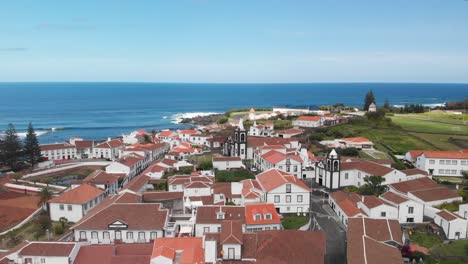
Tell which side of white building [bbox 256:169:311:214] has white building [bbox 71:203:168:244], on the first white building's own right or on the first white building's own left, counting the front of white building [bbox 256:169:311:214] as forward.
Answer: on the first white building's own right

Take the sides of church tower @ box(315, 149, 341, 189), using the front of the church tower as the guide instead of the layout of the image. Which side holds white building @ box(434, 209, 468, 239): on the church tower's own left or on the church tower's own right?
on the church tower's own left

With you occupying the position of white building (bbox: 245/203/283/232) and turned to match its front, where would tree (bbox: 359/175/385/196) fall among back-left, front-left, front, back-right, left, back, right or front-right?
back-left

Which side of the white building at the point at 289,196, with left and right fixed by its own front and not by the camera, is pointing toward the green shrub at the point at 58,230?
right

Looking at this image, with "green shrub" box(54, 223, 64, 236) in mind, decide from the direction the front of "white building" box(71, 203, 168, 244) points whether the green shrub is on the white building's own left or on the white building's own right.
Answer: on the white building's own right

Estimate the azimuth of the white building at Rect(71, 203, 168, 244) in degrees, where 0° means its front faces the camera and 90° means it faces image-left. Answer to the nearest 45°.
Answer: approximately 0°

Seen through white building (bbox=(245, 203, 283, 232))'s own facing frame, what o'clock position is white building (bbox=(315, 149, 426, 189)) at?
white building (bbox=(315, 149, 426, 189)) is roughly at 7 o'clock from white building (bbox=(245, 203, 283, 232)).

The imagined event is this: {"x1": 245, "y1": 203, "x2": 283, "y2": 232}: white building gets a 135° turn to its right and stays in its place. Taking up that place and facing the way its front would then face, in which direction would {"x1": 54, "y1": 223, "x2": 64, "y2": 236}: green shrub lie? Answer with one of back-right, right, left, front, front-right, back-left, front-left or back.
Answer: front-left
